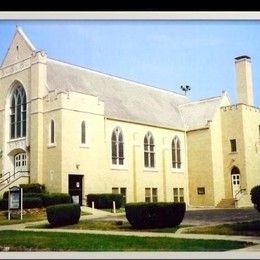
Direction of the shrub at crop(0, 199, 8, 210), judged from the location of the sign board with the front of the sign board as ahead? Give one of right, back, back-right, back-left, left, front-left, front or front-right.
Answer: back-right

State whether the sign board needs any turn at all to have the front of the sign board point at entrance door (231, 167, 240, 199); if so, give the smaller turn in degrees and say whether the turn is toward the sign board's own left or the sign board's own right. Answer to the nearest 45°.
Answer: approximately 90° to the sign board's own left

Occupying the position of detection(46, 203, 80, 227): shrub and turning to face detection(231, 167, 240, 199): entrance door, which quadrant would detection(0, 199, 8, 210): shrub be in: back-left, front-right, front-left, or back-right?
back-left

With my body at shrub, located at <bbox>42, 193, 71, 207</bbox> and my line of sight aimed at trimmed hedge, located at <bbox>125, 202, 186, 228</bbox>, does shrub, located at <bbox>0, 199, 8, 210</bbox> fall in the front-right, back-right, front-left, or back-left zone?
back-right

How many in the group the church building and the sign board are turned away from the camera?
0

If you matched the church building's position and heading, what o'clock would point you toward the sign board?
The sign board is roughly at 1 o'clock from the church building.

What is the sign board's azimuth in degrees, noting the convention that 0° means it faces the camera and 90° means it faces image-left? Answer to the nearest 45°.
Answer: approximately 0°

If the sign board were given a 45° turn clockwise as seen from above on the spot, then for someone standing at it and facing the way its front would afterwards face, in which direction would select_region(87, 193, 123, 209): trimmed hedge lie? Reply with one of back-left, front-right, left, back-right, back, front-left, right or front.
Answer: back-left
